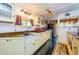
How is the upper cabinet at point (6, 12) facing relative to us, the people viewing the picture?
facing the viewer and to the right of the viewer
